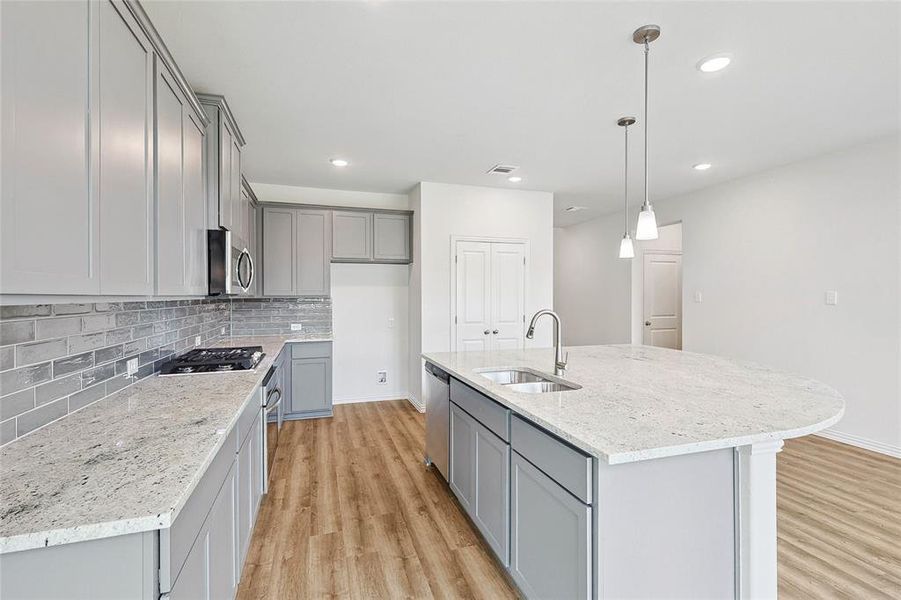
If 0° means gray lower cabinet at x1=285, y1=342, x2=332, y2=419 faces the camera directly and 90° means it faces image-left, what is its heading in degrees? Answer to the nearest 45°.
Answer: approximately 0°

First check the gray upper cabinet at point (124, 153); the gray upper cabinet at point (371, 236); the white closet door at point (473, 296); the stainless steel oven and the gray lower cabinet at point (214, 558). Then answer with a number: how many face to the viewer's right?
3

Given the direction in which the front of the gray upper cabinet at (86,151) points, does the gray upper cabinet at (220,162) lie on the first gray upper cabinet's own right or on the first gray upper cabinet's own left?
on the first gray upper cabinet's own left

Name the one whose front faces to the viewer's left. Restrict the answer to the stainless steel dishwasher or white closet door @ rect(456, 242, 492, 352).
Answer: the stainless steel dishwasher

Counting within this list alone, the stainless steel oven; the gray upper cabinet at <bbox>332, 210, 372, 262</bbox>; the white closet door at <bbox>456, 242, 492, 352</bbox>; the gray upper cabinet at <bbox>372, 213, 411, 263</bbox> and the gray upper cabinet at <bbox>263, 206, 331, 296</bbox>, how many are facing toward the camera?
4

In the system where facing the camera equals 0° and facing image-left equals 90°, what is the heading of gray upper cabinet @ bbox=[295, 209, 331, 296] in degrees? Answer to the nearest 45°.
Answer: approximately 0°

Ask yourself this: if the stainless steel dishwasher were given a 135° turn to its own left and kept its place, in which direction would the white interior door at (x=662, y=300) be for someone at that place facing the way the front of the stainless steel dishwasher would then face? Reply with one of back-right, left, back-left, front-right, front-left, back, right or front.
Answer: left

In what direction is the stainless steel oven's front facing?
to the viewer's right

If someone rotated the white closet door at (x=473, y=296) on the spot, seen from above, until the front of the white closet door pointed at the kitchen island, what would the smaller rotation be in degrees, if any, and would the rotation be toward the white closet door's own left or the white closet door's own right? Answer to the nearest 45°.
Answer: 0° — it already faces it

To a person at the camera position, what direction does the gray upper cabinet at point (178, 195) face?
facing to the right of the viewer

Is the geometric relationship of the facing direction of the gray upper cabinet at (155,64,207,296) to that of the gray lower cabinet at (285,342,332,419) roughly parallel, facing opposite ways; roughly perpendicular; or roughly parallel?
roughly perpendicular
